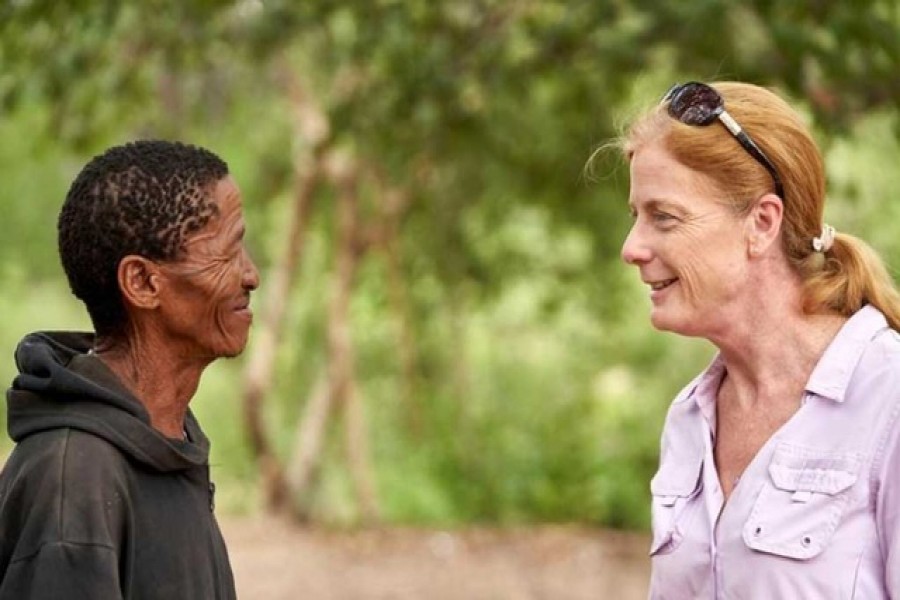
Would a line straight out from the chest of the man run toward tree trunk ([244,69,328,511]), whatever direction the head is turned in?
no

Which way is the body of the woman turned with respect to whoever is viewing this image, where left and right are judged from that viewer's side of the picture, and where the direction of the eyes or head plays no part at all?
facing the viewer and to the left of the viewer

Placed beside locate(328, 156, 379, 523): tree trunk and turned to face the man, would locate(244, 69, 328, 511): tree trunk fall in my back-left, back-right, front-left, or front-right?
front-right

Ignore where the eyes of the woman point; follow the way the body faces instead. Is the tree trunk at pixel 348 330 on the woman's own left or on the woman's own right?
on the woman's own right

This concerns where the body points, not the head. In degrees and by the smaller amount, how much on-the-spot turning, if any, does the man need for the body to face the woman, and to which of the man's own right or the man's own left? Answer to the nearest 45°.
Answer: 0° — they already face them

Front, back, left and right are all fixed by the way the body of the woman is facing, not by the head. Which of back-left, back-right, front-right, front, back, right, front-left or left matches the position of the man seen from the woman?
front

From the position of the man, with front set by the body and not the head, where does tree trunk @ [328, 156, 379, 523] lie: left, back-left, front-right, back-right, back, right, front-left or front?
left

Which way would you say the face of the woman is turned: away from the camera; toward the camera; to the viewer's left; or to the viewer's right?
to the viewer's left

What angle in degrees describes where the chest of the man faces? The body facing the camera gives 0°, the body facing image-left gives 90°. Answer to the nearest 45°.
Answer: approximately 270°

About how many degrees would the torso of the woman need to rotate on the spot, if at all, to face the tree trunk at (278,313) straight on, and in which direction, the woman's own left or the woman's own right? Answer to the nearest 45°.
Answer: approximately 90° to the woman's own right

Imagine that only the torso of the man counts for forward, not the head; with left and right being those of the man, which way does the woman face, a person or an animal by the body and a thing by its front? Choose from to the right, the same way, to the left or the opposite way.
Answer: the opposite way

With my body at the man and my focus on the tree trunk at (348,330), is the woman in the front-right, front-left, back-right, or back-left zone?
front-right

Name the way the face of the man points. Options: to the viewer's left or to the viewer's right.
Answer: to the viewer's right
